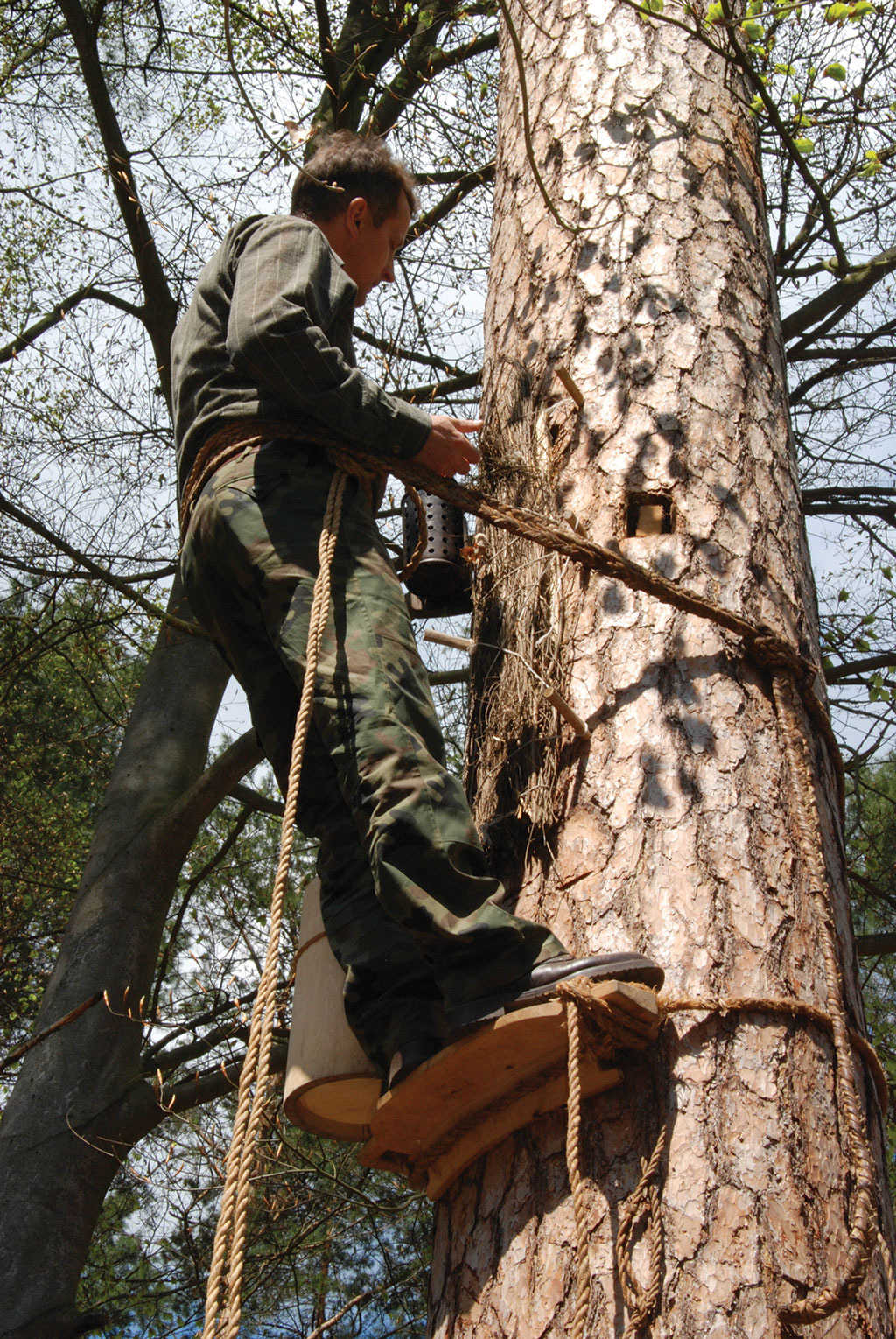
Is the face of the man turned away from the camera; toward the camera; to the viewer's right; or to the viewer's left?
to the viewer's right

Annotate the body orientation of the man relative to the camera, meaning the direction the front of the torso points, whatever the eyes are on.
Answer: to the viewer's right
